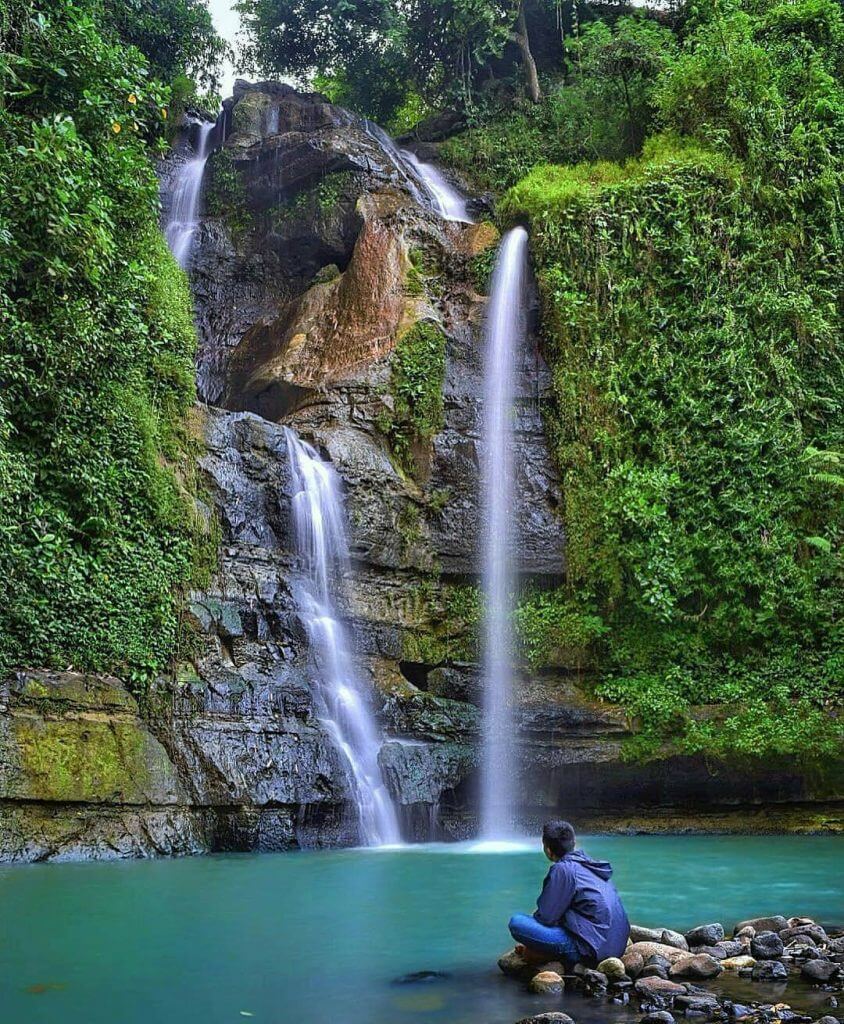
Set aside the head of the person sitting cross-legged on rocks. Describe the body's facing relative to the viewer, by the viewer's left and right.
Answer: facing away from the viewer and to the left of the viewer

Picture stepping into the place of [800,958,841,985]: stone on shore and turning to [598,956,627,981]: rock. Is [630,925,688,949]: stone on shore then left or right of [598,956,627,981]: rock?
right

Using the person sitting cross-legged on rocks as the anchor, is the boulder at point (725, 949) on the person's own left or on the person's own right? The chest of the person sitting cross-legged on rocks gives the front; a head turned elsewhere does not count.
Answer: on the person's own right

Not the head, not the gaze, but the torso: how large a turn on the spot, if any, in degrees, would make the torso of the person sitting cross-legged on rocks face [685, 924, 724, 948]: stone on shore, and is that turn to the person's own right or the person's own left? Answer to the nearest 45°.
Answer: approximately 90° to the person's own right

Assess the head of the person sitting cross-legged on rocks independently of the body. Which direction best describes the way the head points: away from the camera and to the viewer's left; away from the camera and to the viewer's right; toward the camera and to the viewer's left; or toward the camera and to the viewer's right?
away from the camera and to the viewer's left

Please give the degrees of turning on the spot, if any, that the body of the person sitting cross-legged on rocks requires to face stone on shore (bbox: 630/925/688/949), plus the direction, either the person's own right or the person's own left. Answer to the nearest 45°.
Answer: approximately 90° to the person's own right
